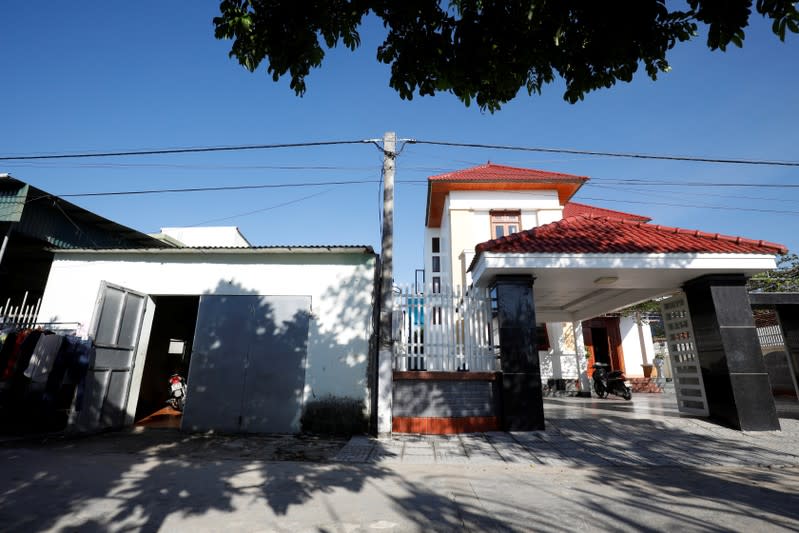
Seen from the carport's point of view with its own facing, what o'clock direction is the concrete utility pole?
The concrete utility pole is roughly at 2 o'clock from the carport.

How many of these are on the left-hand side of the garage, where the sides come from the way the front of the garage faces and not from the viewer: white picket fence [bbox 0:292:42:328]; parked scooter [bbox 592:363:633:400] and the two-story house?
2

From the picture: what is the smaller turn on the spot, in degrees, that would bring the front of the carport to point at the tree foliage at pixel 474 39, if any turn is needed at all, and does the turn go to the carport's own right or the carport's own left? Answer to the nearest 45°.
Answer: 0° — it already faces it

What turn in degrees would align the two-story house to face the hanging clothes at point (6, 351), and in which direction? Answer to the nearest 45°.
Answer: approximately 45° to its right

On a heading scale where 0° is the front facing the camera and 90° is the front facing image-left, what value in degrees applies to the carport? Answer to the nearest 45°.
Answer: approximately 0°

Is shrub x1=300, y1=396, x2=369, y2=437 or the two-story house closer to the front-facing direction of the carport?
the shrub

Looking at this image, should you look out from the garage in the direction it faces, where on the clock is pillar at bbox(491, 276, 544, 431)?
The pillar is roughly at 10 o'clock from the garage.

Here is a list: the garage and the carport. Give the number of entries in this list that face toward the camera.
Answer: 2

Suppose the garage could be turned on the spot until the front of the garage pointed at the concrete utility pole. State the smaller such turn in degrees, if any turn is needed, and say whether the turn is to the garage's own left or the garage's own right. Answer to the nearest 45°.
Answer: approximately 45° to the garage's own left

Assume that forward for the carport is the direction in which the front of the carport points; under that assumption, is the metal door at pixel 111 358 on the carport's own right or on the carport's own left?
on the carport's own right

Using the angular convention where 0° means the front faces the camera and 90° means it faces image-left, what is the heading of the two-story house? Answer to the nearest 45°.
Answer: approximately 0°

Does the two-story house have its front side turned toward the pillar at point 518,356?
yes

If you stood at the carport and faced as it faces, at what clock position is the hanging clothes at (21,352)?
The hanging clothes is roughly at 2 o'clock from the carport.

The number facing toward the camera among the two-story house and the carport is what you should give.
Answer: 2
